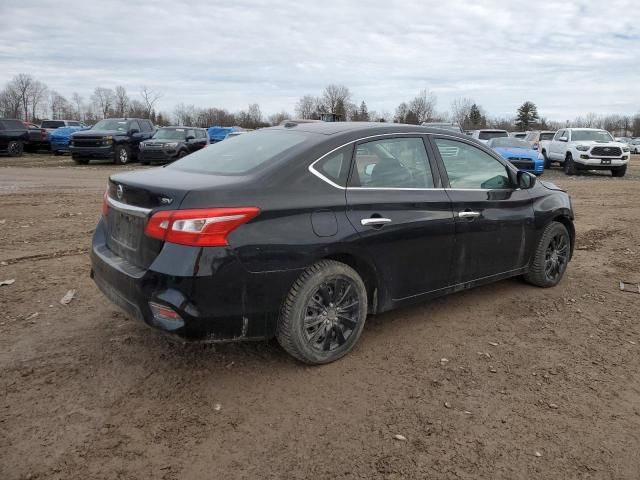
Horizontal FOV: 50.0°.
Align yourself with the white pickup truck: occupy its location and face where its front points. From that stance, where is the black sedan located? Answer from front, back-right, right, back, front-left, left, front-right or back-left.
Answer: front-right

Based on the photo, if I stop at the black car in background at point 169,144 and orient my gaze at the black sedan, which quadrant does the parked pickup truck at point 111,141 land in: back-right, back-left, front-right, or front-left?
back-right

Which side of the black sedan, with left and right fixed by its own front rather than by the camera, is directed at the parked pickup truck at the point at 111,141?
left

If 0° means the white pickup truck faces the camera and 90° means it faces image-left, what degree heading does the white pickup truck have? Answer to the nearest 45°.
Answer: approximately 315°

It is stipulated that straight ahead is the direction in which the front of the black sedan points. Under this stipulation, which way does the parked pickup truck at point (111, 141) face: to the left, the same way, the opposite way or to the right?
the opposite way

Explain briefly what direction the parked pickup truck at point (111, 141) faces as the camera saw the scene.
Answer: facing the viewer and to the left of the viewer

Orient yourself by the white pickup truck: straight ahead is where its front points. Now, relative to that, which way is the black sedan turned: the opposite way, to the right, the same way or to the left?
to the left

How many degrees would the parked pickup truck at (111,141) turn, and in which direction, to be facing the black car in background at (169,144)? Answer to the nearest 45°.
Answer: approximately 90° to its left

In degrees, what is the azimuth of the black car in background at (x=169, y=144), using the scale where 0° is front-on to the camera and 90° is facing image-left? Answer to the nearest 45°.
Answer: approximately 45°

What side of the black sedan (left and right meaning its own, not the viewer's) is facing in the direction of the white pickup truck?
front

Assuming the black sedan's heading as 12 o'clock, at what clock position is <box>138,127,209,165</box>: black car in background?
The black car in background is roughly at 10 o'clock from the black sedan.

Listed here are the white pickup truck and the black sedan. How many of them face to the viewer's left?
0

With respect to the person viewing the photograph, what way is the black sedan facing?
facing away from the viewer and to the right of the viewer

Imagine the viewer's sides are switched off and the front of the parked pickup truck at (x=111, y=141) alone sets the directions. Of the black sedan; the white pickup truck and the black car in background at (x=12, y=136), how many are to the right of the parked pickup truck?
1

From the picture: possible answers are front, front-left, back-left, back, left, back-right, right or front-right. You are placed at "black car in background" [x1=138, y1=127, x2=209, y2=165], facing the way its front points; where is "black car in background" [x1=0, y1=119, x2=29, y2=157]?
right

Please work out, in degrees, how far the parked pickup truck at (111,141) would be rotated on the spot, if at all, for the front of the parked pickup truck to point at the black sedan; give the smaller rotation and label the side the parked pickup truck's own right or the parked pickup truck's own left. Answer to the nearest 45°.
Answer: approximately 45° to the parked pickup truck's own left

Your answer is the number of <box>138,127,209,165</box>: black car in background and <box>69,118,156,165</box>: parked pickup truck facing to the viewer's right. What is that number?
0

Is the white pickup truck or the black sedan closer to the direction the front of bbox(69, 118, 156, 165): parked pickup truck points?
the black sedan
